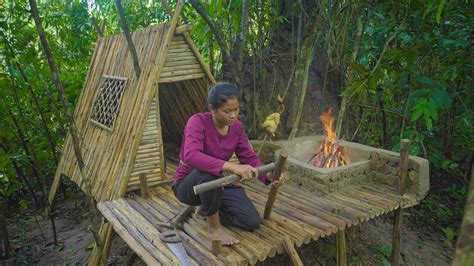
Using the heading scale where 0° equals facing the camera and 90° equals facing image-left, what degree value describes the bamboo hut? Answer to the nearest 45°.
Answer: approximately 315°

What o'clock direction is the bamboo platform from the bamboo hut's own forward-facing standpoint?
The bamboo platform is roughly at 12 o'clock from the bamboo hut.

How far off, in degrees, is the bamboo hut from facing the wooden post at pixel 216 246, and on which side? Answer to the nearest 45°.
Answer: approximately 45° to its right
